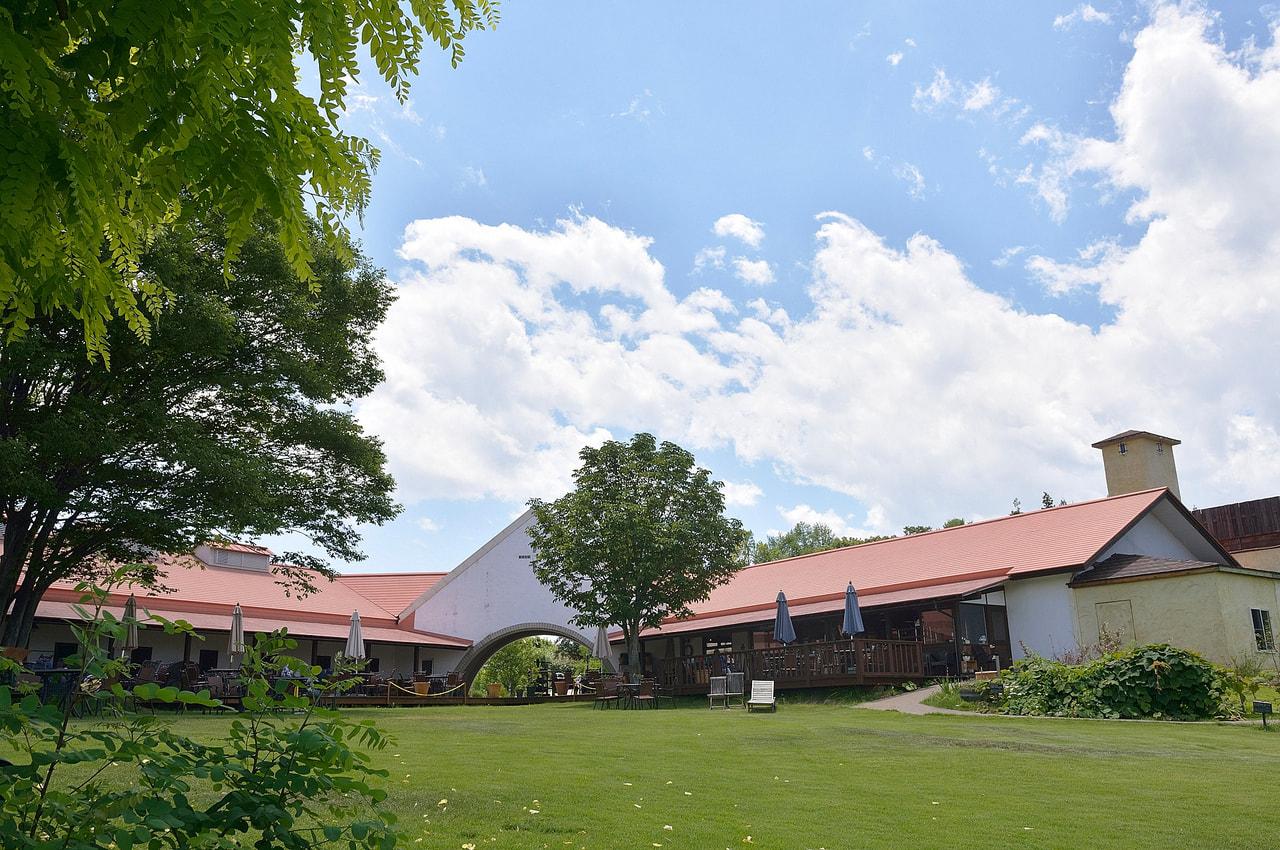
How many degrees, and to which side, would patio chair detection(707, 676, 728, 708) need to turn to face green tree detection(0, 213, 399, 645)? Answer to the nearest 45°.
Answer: approximately 45° to its right

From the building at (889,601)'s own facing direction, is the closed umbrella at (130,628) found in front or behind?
in front

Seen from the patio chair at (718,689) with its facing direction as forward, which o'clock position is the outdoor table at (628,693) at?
The outdoor table is roughly at 4 o'clock from the patio chair.

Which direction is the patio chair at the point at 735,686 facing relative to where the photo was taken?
toward the camera

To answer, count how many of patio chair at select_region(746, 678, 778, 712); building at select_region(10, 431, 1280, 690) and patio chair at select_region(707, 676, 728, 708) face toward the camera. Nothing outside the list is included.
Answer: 3

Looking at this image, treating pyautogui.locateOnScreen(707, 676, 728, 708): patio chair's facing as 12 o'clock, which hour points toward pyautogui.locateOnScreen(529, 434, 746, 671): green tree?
The green tree is roughly at 5 o'clock from the patio chair.

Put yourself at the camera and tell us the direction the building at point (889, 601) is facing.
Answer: facing the viewer

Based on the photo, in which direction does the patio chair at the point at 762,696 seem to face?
toward the camera

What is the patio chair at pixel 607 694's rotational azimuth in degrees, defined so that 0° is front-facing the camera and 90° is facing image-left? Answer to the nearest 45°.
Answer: approximately 225°
